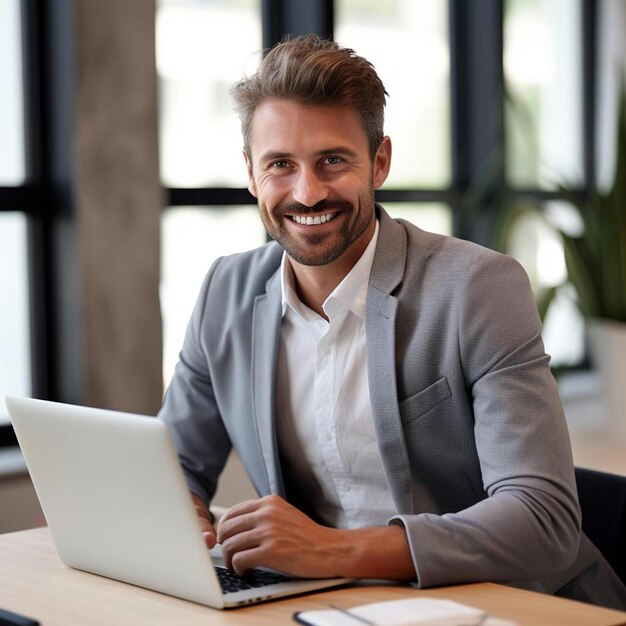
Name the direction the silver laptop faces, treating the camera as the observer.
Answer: facing away from the viewer and to the right of the viewer

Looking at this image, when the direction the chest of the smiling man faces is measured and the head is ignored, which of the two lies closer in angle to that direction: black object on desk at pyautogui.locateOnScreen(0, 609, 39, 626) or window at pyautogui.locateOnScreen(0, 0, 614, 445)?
the black object on desk

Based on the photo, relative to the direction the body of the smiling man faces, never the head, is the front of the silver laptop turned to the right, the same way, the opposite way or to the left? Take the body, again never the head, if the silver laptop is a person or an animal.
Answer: the opposite way
